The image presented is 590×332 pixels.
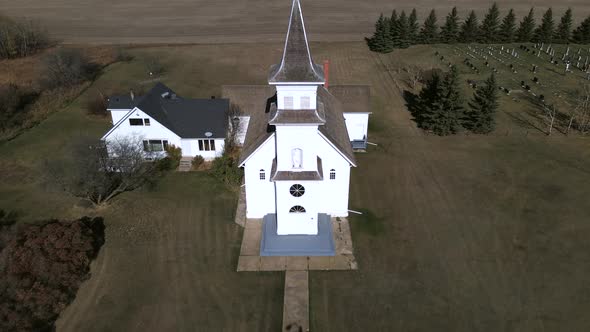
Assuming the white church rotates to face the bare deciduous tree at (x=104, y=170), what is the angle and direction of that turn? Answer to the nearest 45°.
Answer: approximately 90° to its right

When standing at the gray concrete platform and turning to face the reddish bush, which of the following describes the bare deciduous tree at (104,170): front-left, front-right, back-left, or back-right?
front-right

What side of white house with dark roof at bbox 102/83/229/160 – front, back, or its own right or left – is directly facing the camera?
front

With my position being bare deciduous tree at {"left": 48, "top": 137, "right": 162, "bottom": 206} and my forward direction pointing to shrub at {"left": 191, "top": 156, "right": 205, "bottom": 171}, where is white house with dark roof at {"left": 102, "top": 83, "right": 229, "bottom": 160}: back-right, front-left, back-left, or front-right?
front-left

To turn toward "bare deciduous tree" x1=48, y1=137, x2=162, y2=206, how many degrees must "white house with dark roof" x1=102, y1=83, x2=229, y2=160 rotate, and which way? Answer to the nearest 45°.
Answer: approximately 45° to its right

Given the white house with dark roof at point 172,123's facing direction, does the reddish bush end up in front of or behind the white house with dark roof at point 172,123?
in front

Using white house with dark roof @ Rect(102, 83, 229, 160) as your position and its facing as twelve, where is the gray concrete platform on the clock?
The gray concrete platform is roughly at 11 o'clock from the white house with dark roof.
